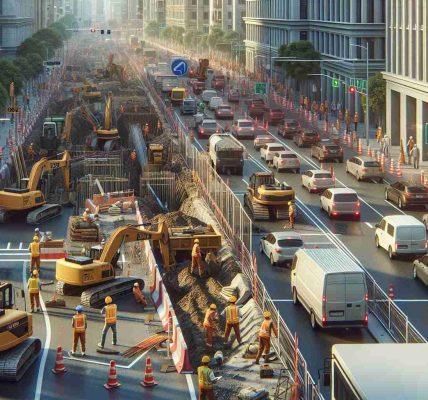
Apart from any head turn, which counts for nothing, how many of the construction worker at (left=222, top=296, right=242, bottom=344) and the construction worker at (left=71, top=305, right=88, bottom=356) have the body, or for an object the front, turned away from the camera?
2

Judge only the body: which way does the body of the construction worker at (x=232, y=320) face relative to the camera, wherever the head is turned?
away from the camera

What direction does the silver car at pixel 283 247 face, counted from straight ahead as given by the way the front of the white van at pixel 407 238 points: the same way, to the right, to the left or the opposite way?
the same way

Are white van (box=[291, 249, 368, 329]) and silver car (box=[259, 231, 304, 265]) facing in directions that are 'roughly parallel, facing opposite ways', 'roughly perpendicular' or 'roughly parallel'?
roughly parallel

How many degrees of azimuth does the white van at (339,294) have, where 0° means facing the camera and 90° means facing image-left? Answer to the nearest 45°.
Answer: approximately 135°

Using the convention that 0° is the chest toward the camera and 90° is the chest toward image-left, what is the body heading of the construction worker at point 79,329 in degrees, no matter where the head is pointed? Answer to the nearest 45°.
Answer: approximately 180°
